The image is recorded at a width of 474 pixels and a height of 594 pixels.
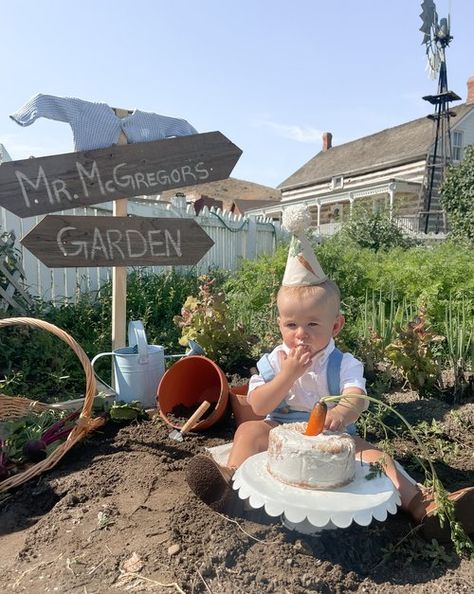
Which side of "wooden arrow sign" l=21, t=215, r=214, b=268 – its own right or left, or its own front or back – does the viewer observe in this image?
front

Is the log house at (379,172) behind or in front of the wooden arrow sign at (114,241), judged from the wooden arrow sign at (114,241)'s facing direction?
behind

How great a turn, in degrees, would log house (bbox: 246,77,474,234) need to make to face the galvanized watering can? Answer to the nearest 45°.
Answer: approximately 45° to its left

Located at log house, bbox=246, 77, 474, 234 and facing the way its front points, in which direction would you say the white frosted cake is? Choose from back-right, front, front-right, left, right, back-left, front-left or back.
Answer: front-left

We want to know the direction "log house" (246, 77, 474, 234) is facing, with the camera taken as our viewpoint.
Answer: facing the viewer and to the left of the viewer

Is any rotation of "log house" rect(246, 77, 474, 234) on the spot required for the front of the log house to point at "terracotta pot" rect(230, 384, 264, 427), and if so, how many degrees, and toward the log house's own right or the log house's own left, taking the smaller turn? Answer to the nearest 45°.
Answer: approximately 45° to the log house's own left
